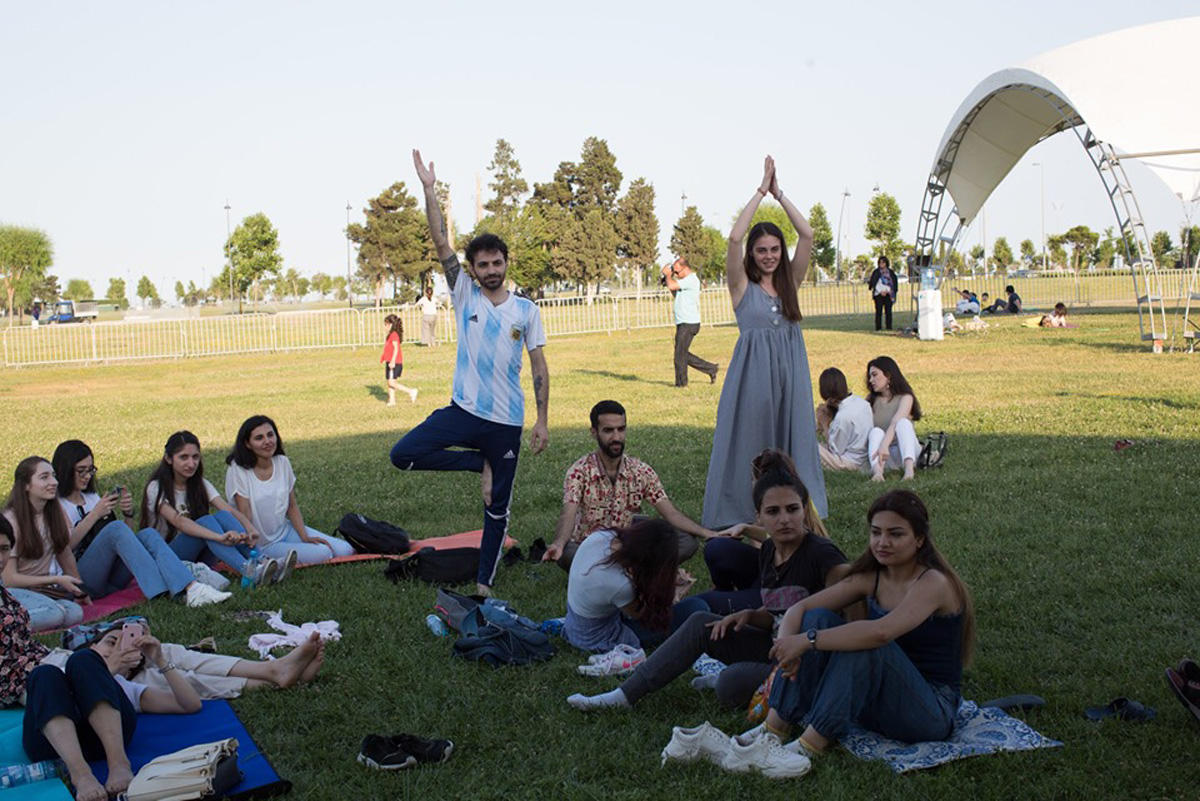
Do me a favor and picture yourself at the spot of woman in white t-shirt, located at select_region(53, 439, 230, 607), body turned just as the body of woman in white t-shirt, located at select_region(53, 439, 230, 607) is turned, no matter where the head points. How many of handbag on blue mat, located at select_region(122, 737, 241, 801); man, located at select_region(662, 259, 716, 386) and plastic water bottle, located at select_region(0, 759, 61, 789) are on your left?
1

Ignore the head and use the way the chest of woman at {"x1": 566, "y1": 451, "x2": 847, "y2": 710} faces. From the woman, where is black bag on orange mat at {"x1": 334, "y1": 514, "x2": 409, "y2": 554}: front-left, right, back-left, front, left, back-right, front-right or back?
right

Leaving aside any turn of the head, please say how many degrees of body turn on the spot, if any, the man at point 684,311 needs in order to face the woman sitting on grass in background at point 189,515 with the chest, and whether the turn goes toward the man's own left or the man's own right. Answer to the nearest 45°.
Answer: approximately 90° to the man's own left

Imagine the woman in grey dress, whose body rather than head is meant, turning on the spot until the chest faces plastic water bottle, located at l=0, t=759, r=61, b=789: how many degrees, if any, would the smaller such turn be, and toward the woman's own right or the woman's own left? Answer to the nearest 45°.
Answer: approximately 45° to the woman's own right

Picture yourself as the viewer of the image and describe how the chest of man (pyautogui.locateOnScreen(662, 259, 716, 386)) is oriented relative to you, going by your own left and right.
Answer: facing to the left of the viewer

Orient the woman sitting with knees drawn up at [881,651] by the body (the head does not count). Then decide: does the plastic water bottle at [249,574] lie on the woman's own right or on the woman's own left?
on the woman's own right
